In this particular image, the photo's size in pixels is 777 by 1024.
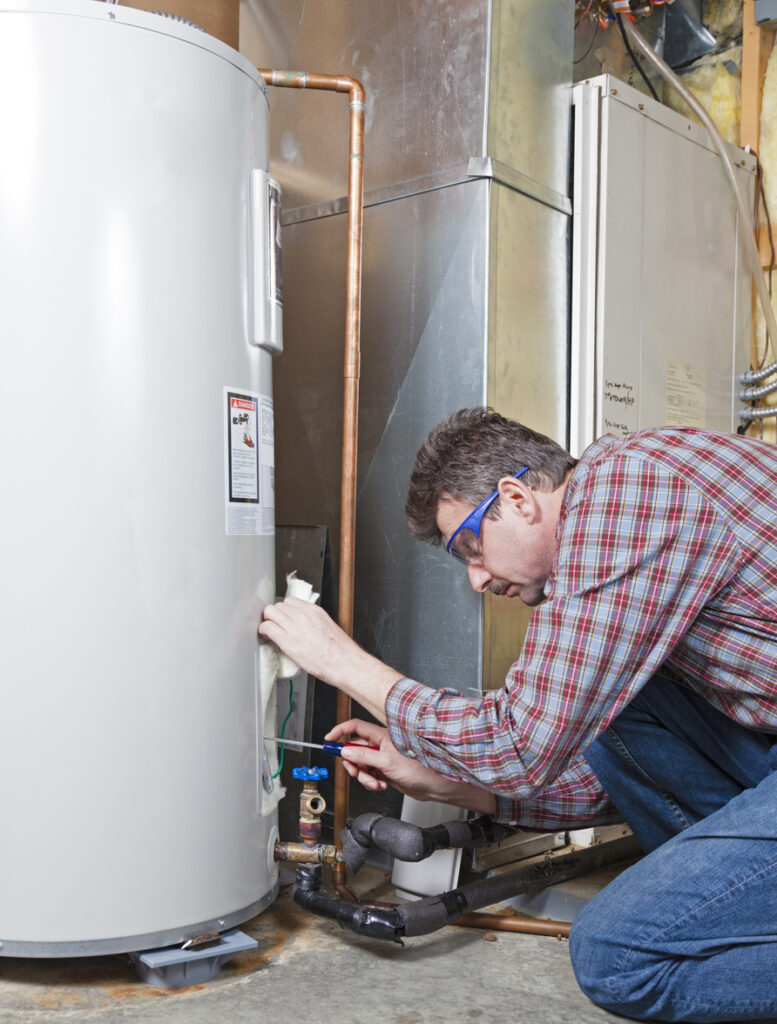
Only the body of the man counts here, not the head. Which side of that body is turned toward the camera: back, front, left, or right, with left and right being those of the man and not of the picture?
left

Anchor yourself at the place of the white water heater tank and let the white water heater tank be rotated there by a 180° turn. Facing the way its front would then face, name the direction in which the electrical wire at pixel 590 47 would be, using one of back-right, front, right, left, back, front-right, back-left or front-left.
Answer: back-right

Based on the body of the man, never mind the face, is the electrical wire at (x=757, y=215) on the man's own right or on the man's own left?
on the man's own right

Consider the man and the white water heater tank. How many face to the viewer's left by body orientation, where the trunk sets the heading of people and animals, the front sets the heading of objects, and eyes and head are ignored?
1

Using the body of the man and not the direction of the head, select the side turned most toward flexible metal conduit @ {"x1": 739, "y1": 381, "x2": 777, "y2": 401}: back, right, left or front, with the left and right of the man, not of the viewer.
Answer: right

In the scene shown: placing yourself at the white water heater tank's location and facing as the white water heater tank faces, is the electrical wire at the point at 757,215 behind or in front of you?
in front

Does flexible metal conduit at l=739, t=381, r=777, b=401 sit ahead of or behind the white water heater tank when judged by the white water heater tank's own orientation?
ahead

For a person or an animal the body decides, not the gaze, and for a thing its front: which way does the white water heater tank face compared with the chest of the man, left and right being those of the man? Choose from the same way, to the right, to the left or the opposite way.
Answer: the opposite way

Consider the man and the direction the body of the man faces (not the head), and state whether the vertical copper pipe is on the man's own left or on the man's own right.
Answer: on the man's own right

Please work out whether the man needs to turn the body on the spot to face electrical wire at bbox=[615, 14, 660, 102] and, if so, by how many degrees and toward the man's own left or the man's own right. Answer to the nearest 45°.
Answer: approximately 90° to the man's own right

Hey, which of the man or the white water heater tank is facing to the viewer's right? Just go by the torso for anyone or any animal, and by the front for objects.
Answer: the white water heater tank

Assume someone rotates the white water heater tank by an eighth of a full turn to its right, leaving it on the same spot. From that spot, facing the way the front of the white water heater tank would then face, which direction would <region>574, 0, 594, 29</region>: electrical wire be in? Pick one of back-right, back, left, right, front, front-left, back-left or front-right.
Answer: left

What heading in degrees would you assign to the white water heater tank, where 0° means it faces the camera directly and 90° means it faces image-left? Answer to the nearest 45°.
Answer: approximately 270°
